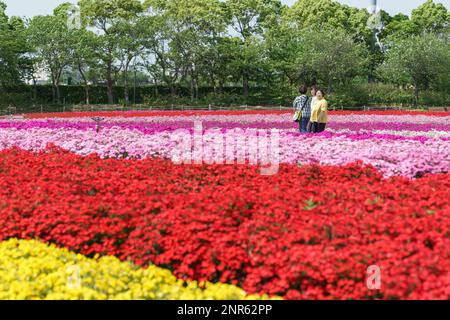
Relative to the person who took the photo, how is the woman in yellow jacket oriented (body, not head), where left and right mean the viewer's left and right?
facing the viewer and to the left of the viewer

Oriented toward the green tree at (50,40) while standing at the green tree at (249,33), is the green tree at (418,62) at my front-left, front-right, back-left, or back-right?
back-left

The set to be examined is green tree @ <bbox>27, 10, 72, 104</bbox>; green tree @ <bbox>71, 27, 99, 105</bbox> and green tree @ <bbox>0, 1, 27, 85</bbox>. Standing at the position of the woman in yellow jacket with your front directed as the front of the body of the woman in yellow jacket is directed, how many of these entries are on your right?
3

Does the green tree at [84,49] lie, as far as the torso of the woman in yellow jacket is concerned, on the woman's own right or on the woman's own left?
on the woman's own right

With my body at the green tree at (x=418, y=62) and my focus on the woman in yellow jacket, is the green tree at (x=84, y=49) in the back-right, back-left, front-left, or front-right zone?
front-right

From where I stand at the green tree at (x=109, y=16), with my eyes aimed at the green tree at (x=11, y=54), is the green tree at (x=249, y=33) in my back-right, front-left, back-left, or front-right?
back-left

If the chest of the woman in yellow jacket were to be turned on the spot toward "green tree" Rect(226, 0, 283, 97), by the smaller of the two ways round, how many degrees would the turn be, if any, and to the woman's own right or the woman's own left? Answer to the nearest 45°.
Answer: approximately 135° to the woman's own right

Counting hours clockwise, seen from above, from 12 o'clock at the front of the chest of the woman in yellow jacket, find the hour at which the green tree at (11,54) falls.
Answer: The green tree is roughly at 3 o'clock from the woman in yellow jacket.

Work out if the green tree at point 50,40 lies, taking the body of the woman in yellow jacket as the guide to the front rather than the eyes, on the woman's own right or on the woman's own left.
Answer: on the woman's own right

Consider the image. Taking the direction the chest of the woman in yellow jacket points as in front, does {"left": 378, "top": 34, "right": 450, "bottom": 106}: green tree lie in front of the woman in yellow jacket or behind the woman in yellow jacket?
behind
